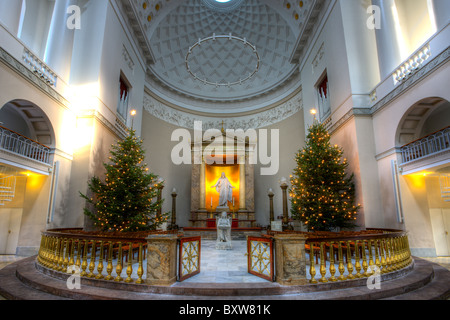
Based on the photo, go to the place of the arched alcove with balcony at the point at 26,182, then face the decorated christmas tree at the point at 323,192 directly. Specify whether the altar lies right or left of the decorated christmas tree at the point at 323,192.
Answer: left

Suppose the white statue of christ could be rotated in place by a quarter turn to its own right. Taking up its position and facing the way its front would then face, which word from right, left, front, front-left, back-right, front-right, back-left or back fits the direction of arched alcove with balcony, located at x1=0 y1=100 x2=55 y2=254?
front-left

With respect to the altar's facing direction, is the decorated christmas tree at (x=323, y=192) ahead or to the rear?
ahead

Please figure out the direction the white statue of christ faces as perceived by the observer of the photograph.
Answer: facing the viewer

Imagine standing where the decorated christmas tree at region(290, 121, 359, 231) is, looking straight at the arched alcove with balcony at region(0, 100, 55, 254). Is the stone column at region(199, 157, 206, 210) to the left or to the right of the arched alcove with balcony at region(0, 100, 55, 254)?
right

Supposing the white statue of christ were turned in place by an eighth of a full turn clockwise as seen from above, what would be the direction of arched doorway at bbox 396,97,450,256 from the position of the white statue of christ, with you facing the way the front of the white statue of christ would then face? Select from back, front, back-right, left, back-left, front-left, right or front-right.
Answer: left

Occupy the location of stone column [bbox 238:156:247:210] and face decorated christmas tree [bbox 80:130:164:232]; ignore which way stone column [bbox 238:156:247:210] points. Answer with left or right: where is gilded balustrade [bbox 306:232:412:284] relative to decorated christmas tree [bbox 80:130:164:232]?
left

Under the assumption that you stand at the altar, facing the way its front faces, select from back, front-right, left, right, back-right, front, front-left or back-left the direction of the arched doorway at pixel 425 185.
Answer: front-left

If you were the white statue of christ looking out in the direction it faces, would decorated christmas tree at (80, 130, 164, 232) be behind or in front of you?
in front

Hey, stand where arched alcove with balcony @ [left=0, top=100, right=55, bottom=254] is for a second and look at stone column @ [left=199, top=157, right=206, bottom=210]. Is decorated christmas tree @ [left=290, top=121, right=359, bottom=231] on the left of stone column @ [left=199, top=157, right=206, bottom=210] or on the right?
right

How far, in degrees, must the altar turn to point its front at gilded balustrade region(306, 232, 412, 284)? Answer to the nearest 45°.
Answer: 0° — it already faces it

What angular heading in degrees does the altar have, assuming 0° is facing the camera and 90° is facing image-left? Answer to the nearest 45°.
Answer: approximately 0°

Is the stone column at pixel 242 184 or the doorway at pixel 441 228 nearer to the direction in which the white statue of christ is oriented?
the doorway

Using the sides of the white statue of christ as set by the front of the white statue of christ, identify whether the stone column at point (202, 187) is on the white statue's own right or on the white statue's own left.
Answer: on the white statue's own right
